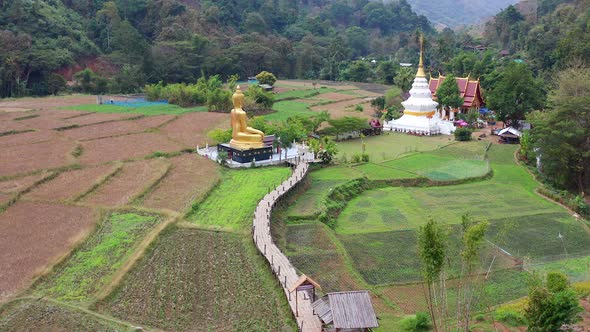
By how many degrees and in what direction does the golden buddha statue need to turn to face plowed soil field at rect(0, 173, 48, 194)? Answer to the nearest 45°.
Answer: approximately 135° to its right

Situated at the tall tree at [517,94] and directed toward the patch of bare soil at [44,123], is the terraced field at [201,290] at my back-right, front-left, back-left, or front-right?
front-left

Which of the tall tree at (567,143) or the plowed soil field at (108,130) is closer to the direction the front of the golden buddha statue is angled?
the tall tree

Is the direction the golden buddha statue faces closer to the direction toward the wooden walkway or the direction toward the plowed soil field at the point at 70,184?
the wooden walkway
